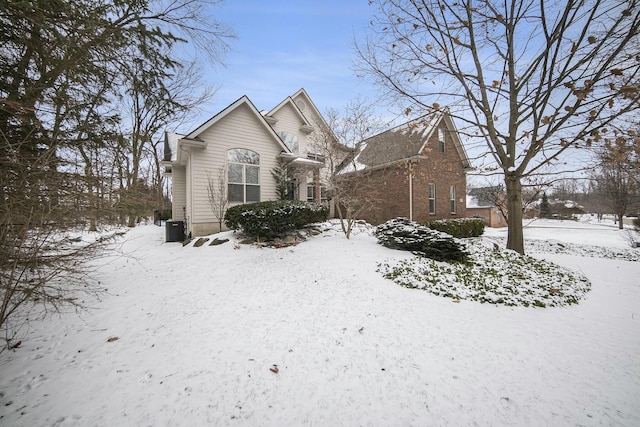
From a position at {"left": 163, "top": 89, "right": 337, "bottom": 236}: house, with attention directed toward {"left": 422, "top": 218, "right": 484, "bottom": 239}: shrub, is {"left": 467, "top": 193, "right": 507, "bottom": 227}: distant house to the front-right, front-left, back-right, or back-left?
front-left

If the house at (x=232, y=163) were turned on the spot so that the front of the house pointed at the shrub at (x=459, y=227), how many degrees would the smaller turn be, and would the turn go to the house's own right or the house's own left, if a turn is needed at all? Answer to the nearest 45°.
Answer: approximately 45° to the house's own left

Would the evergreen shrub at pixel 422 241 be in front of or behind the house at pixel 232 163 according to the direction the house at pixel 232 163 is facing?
in front

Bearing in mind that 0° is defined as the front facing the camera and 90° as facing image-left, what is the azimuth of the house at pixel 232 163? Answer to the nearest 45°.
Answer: approximately 315°

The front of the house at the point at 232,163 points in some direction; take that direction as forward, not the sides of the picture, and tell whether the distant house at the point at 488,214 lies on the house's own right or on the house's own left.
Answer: on the house's own left
